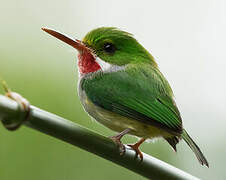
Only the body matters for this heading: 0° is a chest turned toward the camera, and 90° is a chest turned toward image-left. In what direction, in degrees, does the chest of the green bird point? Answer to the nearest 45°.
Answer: approximately 90°
